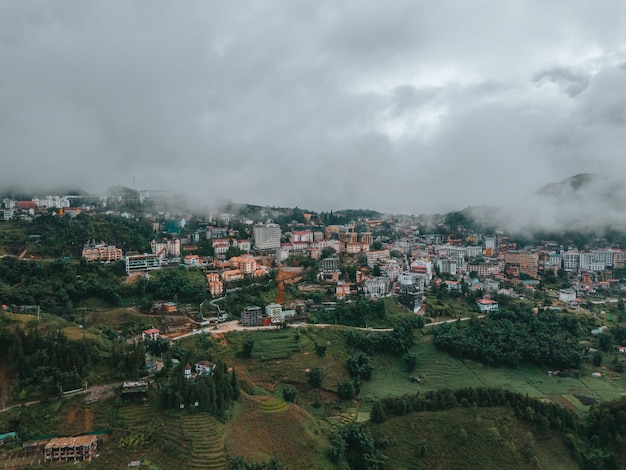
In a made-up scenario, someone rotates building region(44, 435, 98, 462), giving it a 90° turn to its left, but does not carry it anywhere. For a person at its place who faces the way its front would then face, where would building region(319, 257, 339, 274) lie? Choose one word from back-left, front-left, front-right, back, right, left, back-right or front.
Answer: front-left

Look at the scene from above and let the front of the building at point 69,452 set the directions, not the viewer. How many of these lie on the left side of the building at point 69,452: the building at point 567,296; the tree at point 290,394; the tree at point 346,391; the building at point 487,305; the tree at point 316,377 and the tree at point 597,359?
6

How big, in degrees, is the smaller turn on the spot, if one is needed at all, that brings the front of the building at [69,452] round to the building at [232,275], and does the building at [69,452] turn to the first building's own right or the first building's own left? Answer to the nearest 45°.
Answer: approximately 135° to the first building's own left

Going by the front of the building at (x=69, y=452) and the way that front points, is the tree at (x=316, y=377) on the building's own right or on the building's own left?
on the building's own left

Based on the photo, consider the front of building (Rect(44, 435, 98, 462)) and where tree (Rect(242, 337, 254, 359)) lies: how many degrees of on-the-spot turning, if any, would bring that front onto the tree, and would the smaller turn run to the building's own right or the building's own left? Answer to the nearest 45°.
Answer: approximately 135° to the building's own left

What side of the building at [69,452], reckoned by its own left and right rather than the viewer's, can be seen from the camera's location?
front

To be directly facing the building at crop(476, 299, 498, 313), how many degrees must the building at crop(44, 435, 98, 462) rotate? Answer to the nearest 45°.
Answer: approximately 90° to its left

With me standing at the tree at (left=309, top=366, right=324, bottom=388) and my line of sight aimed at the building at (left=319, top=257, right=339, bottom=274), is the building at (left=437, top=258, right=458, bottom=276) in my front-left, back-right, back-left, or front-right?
front-right

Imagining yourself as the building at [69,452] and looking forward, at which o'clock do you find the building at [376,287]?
the building at [376,287] is roughly at 8 o'clock from the building at [69,452].

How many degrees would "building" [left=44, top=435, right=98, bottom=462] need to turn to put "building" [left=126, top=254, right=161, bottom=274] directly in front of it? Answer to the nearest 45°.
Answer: approximately 180°

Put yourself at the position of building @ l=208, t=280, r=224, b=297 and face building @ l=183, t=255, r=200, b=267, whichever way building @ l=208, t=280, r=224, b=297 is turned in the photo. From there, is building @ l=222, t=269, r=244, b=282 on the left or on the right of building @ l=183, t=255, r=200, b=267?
right

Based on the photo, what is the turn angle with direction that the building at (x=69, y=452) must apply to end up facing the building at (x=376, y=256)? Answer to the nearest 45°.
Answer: approximately 135° to its left

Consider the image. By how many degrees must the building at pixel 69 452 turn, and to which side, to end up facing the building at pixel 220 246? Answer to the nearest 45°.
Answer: approximately 135° to its left

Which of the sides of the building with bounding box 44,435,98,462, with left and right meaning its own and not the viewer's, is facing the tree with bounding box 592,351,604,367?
left

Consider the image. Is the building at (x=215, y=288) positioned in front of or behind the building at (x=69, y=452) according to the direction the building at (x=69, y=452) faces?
behind

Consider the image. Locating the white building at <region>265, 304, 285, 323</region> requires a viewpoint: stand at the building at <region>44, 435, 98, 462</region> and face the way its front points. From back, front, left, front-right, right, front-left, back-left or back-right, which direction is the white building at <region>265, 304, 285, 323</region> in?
back-left

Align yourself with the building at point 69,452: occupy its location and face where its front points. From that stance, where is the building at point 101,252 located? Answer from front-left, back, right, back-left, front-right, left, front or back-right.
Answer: back

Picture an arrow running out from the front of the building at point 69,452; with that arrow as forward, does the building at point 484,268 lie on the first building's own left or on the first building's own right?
on the first building's own left

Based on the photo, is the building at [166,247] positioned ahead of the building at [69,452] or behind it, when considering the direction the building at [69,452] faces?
behind

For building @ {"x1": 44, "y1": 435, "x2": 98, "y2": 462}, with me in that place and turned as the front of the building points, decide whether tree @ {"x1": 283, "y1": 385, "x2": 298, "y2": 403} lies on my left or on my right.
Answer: on my left
